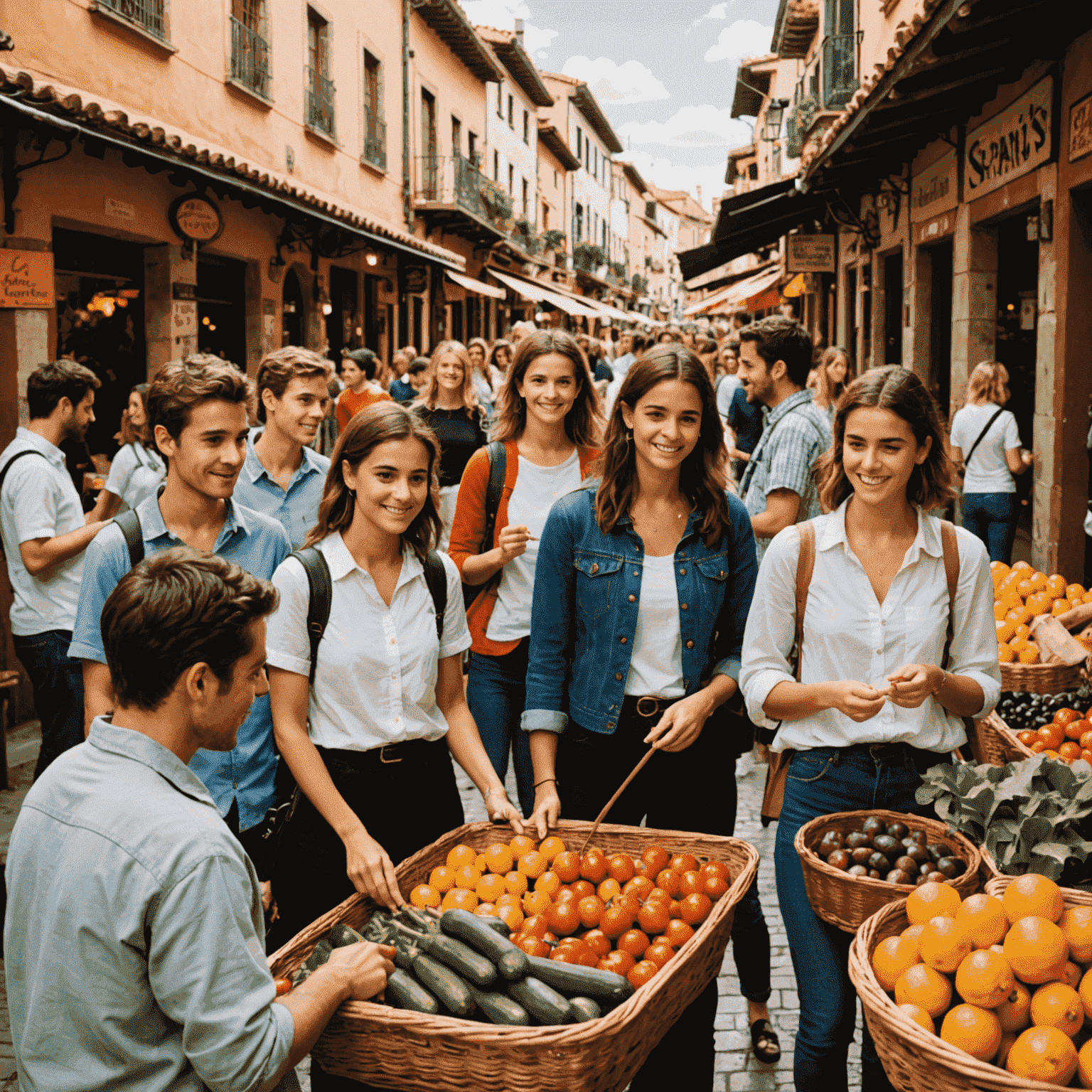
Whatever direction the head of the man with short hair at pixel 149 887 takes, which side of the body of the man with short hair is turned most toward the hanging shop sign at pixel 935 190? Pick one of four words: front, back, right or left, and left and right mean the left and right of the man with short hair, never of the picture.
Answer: front

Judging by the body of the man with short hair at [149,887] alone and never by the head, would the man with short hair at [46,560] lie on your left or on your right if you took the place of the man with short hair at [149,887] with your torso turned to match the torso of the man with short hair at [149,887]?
on your left

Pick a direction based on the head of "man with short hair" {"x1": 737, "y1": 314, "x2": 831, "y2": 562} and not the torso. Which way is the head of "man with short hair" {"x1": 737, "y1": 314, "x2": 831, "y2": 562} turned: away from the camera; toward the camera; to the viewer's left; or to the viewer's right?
to the viewer's left

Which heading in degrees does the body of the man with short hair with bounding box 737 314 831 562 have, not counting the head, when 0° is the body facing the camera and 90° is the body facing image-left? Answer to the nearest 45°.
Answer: approximately 90°

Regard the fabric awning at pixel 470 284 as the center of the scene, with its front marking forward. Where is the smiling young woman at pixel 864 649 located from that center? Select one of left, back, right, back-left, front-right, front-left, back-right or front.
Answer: front-right

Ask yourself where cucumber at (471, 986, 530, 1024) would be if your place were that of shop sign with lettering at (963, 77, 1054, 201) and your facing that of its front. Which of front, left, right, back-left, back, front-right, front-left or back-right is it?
front-left

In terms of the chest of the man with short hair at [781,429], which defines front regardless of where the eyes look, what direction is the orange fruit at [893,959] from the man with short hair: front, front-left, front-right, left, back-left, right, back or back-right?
left

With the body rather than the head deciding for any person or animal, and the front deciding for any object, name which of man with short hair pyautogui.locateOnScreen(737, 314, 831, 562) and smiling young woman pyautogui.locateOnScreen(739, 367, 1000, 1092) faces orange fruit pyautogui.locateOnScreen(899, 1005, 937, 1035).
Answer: the smiling young woman

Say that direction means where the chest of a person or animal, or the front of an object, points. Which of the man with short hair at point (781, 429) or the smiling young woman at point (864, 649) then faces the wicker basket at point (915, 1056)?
the smiling young woman

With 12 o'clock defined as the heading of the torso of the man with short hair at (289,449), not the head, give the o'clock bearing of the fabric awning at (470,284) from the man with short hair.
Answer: The fabric awning is roughly at 8 o'clock from the man with short hair.

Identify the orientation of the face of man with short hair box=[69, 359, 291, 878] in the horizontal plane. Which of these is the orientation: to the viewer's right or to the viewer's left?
to the viewer's right

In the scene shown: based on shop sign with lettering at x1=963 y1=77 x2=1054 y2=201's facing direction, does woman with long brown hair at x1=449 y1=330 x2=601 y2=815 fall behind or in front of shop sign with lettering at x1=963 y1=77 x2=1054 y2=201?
in front

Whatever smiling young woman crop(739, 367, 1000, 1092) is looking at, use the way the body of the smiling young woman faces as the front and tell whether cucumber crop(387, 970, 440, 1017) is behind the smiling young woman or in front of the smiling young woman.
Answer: in front
